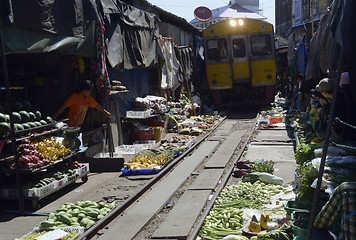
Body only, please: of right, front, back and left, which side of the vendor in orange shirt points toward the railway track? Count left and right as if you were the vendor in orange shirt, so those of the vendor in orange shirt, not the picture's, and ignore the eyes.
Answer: front

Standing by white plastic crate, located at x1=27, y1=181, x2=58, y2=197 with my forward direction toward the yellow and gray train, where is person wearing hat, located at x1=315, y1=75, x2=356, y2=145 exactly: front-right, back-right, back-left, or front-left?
front-right

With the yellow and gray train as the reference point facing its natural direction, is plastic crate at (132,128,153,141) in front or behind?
in front

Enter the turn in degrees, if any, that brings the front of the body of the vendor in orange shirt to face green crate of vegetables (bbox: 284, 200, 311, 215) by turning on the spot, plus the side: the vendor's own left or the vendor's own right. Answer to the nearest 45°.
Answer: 0° — they already face it

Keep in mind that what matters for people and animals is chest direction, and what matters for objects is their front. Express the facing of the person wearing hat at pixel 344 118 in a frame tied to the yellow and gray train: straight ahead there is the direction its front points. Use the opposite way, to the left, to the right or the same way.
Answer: to the right

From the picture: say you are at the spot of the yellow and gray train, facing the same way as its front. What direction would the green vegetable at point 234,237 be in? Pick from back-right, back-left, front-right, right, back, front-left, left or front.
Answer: front

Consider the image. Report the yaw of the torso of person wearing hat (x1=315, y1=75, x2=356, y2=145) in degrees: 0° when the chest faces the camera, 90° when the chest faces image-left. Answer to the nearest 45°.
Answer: approximately 90°

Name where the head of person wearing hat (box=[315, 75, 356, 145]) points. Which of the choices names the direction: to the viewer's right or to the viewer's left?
to the viewer's left

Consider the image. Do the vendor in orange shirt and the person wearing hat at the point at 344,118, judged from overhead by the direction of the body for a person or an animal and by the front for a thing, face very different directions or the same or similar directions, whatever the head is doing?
very different directions

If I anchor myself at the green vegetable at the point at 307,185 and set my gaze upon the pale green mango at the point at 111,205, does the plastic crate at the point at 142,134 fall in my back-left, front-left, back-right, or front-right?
front-right

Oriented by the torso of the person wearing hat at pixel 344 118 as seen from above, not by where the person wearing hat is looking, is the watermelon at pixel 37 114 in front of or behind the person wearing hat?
in front

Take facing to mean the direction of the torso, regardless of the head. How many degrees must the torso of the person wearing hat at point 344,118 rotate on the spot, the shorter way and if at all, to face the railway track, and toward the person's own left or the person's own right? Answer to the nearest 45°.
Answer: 0° — they already face it

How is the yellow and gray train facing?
toward the camera

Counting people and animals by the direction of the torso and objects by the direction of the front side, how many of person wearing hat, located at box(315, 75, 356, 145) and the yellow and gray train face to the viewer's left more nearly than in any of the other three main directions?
1

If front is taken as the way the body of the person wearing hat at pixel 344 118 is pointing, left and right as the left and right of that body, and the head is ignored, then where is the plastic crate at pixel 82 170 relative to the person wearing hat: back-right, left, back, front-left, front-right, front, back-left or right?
front

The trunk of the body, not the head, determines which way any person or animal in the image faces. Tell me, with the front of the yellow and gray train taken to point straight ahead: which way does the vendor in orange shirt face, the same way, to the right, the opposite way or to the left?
to the left
